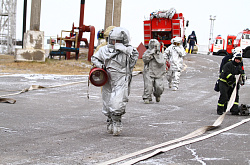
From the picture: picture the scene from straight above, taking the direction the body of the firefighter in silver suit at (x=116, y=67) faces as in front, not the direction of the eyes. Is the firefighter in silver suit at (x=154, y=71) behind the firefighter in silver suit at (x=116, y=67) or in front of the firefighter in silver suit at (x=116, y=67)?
behind

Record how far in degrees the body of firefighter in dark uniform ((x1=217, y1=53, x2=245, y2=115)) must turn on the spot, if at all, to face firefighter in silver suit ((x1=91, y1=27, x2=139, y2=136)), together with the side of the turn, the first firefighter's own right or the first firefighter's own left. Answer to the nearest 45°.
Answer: approximately 90° to the first firefighter's own right

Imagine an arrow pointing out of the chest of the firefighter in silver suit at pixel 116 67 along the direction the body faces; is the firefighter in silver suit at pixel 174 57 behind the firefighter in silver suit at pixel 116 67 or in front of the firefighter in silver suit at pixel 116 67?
behind

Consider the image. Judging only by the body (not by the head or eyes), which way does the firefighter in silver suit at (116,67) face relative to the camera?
toward the camera

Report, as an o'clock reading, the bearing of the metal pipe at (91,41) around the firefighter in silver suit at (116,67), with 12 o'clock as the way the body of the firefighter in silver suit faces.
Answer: The metal pipe is roughly at 6 o'clock from the firefighter in silver suit.

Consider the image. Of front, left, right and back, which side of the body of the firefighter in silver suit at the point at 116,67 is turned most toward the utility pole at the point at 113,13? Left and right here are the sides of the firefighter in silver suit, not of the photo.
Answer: back
